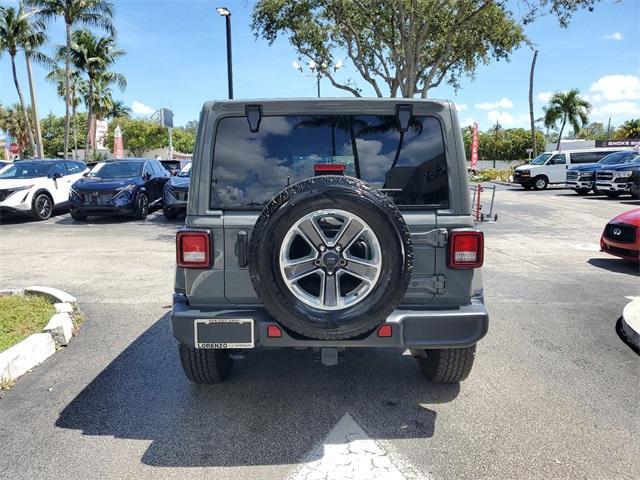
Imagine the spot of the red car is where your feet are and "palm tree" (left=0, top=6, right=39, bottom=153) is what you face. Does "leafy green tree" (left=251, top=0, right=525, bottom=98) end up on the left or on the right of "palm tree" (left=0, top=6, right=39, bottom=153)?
right

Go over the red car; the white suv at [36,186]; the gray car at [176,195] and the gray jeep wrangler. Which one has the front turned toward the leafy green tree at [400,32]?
the gray jeep wrangler

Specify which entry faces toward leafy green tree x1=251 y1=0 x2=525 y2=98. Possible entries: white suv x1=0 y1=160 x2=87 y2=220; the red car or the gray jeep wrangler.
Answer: the gray jeep wrangler

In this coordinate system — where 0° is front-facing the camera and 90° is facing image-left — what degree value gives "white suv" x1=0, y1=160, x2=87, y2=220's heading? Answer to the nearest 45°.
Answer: approximately 45°

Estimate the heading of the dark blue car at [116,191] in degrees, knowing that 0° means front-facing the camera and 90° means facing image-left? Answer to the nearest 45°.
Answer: approximately 45°

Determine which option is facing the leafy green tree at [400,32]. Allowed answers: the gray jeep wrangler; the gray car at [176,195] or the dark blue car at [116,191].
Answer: the gray jeep wrangler

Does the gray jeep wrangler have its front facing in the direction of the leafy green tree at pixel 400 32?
yes

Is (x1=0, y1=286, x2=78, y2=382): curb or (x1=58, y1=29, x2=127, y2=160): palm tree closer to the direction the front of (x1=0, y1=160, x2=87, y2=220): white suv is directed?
the curb

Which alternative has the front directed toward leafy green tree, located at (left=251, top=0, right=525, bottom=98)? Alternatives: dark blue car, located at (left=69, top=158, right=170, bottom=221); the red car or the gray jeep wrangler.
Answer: the gray jeep wrangler

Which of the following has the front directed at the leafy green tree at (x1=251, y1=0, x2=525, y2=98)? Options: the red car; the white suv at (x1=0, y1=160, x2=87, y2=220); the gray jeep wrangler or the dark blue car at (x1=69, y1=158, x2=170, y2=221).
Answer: the gray jeep wrangler

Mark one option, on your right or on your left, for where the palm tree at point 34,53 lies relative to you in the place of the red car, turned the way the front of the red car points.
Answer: on your right

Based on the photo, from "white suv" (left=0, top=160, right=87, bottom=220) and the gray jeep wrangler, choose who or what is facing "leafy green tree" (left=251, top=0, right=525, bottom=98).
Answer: the gray jeep wrangler

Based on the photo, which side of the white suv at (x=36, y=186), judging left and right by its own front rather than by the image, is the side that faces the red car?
left

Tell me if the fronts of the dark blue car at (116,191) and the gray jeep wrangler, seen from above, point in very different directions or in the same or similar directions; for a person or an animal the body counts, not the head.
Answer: very different directions

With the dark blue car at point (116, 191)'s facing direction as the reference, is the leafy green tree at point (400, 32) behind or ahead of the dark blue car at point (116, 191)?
behind
